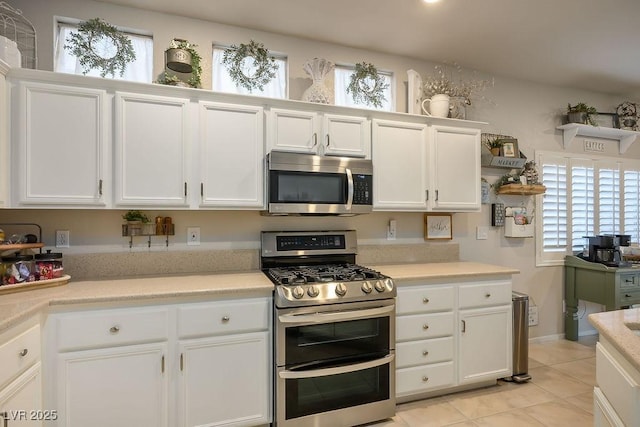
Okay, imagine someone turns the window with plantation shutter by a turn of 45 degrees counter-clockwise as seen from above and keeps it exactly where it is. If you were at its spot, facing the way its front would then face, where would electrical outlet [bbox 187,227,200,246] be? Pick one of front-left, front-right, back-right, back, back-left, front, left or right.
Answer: back-right

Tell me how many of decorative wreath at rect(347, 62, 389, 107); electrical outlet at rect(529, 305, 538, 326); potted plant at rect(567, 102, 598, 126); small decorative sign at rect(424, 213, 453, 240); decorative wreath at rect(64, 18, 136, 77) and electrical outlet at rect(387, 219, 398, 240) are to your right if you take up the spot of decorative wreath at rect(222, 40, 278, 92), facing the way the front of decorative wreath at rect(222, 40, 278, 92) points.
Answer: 1

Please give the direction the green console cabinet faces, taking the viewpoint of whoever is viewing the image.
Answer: facing the viewer and to the right of the viewer

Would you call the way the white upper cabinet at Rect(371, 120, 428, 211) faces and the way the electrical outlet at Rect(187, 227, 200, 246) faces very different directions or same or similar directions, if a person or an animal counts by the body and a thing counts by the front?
same or similar directions

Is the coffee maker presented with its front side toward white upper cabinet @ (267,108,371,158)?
no

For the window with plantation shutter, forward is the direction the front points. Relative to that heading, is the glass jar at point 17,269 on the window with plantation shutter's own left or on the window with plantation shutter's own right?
on the window with plantation shutter's own right

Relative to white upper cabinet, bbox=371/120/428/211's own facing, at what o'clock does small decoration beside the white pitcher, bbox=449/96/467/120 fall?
The small decoration beside the white pitcher is roughly at 9 o'clock from the white upper cabinet.

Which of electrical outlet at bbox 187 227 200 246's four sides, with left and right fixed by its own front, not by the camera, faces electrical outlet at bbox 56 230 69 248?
right

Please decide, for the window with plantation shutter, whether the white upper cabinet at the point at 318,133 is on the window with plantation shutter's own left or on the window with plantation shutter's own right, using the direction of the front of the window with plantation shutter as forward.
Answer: on the window with plantation shutter's own right

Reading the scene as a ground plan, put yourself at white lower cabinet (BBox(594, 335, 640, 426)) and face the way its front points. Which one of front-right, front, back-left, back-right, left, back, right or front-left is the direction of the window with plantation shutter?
back-right

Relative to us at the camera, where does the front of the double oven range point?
facing the viewer

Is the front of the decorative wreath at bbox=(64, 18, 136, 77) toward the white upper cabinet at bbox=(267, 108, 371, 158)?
no

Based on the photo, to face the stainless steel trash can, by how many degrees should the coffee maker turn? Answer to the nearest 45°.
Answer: approximately 45° to its right

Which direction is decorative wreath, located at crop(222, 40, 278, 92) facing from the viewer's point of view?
toward the camera

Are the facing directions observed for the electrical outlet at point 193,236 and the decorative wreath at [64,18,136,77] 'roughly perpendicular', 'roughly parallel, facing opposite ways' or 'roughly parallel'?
roughly parallel

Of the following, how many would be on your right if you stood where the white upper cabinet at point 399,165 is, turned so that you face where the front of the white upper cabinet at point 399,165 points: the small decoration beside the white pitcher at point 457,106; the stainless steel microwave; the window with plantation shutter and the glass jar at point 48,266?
2

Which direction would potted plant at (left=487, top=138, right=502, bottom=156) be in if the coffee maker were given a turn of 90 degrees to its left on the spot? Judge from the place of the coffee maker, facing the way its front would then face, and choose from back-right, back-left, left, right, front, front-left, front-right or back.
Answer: back

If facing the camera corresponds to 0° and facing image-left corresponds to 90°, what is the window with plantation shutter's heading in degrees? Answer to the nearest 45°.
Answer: approximately 315°

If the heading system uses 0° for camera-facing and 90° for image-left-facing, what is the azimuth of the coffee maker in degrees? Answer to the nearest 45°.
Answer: approximately 315°

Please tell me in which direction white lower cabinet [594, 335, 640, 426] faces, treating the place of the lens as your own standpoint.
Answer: facing the viewer and to the left of the viewer
